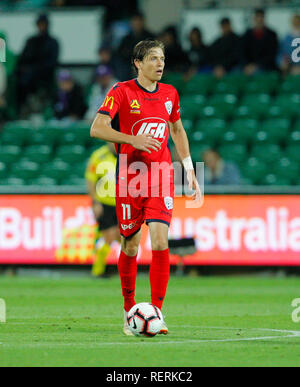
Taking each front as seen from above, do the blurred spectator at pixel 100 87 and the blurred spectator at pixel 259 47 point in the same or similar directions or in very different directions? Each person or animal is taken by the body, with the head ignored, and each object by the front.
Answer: same or similar directions

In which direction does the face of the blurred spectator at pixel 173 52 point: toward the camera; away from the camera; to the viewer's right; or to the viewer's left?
toward the camera

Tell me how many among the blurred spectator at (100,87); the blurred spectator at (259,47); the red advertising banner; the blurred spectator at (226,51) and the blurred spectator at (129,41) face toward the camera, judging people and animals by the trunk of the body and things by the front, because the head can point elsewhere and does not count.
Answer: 5

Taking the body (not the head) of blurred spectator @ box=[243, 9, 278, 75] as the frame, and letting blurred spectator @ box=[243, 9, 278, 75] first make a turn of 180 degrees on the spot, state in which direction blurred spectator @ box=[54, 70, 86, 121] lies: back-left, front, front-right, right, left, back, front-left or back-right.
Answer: left

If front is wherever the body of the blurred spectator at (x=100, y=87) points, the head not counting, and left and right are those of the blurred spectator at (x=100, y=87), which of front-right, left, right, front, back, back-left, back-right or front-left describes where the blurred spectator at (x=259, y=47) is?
left

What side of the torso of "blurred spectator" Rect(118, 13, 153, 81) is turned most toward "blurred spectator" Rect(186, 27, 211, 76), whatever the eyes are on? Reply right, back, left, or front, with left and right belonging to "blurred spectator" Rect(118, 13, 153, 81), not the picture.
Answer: left

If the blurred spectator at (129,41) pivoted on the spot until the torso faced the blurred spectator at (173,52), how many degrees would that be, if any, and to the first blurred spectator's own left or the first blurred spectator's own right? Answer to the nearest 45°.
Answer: approximately 90° to the first blurred spectator's own left

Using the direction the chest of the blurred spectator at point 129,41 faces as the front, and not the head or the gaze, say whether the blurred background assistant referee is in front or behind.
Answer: in front

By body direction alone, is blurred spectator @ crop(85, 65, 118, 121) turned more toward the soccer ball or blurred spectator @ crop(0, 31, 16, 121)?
the soccer ball

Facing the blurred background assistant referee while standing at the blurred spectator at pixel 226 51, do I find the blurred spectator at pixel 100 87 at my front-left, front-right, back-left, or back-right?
front-right

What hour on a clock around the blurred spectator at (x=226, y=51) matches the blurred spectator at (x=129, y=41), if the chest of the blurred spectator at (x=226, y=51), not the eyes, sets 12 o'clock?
the blurred spectator at (x=129, y=41) is roughly at 3 o'clock from the blurred spectator at (x=226, y=51).

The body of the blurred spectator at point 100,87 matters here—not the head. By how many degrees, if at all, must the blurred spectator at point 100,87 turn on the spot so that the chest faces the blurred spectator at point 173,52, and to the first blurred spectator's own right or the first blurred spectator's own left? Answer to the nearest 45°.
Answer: approximately 90° to the first blurred spectator's own left

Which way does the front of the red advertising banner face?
toward the camera

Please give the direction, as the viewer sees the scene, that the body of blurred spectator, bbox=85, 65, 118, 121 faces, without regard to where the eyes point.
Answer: toward the camera

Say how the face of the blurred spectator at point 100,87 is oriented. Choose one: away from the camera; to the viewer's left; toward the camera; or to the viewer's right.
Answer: toward the camera

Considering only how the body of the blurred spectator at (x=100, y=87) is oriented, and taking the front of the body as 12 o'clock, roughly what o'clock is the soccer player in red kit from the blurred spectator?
The soccer player in red kit is roughly at 12 o'clock from the blurred spectator.

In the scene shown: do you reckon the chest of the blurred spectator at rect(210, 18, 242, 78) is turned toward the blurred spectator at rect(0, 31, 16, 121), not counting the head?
no

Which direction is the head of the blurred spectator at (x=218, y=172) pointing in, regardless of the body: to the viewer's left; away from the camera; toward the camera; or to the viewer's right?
toward the camera
